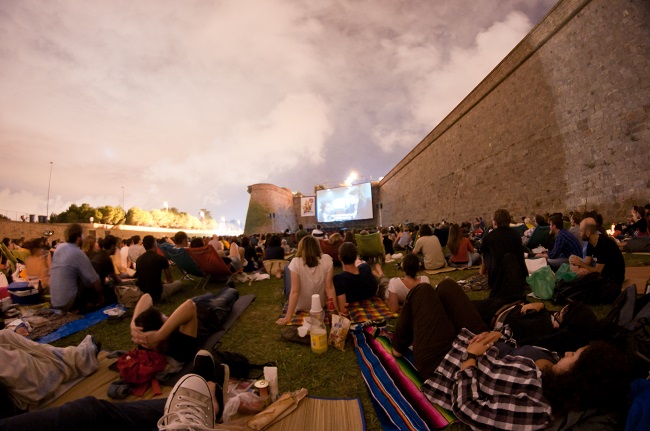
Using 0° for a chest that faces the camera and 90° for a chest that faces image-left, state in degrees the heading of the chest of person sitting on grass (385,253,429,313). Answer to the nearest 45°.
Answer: approximately 180°

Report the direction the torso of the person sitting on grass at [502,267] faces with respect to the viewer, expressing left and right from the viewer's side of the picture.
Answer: facing away from the viewer and to the left of the viewer

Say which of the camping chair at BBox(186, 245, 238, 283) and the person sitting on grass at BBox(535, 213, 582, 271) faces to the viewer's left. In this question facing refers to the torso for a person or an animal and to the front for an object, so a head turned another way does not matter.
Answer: the person sitting on grass

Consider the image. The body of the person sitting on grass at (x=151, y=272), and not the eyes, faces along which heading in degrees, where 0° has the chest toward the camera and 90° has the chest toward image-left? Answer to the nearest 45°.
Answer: approximately 225°

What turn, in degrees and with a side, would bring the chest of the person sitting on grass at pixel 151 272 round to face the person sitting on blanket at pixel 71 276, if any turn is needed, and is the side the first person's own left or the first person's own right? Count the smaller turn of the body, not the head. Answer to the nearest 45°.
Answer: approximately 135° to the first person's own left

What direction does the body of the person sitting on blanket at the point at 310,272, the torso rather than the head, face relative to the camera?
away from the camera

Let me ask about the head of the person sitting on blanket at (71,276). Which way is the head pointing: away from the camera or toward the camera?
away from the camera

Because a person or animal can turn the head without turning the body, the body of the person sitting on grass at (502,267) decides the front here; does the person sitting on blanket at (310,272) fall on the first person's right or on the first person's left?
on the first person's left

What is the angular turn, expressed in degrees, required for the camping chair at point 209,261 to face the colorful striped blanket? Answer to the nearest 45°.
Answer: approximately 135° to its right

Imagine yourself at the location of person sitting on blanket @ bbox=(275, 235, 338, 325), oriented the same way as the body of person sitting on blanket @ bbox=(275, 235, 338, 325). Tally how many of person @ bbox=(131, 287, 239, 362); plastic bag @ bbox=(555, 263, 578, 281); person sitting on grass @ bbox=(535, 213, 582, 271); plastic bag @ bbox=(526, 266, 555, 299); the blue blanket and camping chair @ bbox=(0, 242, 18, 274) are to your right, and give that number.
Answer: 3

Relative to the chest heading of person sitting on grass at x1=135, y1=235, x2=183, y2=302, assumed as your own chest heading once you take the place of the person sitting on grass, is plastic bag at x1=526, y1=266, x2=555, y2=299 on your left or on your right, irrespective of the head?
on your right

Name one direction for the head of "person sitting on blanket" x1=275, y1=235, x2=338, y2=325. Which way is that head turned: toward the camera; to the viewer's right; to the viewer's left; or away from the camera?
away from the camera

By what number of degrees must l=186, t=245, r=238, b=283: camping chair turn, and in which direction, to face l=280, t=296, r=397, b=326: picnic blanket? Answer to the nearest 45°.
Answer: approximately 90° to its right
